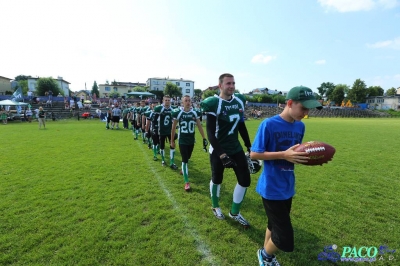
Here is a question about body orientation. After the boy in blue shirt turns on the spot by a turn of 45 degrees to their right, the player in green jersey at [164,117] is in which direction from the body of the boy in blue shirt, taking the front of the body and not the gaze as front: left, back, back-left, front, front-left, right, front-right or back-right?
back-right

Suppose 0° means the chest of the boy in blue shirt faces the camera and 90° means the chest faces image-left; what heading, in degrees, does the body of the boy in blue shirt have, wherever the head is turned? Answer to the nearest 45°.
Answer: approximately 315°

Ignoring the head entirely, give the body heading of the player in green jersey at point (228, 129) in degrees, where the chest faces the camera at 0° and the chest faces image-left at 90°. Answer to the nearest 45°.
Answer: approximately 315°

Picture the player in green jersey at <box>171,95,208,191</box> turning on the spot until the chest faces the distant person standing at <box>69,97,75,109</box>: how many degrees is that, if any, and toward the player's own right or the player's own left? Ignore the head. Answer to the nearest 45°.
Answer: approximately 135° to the player's own right

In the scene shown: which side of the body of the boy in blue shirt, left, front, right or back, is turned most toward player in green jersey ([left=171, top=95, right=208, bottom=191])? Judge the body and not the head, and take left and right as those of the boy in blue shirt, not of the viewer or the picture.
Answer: back

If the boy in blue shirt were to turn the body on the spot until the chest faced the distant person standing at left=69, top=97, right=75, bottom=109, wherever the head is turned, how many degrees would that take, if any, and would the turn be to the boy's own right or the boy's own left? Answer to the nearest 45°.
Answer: approximately 180°

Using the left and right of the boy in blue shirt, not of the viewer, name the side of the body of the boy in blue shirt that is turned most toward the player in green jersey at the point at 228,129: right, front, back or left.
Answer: back

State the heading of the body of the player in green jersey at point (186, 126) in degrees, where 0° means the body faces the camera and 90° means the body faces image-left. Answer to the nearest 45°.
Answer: approximately 0°
